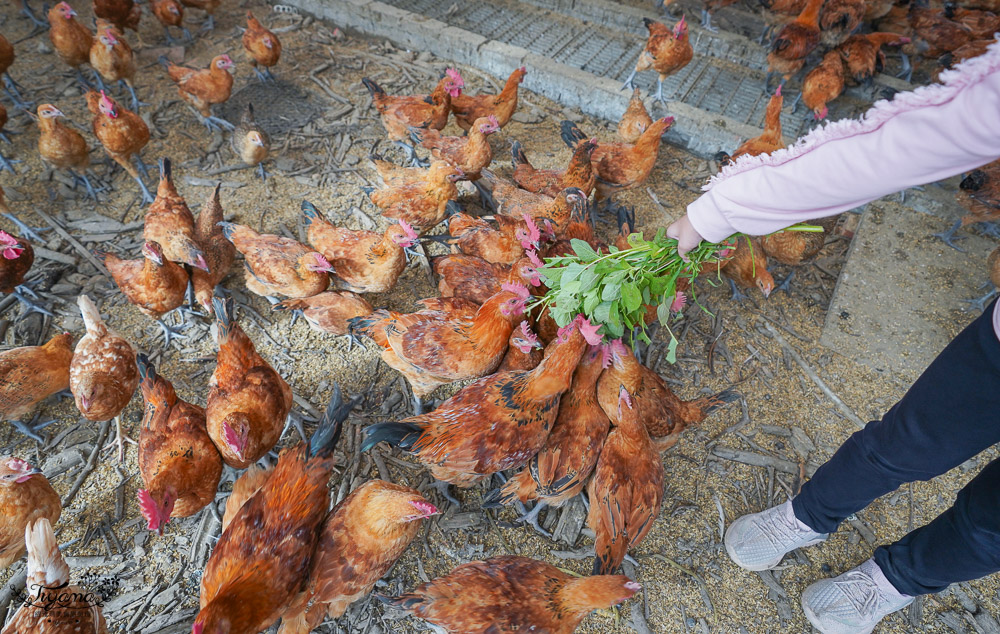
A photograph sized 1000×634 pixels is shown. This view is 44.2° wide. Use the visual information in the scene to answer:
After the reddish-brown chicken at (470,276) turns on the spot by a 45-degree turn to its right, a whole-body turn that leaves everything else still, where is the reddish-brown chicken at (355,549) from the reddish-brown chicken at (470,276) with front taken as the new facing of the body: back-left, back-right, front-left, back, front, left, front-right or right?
front-right

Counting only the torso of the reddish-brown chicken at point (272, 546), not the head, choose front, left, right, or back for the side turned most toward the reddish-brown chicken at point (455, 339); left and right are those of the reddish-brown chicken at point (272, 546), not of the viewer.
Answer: back

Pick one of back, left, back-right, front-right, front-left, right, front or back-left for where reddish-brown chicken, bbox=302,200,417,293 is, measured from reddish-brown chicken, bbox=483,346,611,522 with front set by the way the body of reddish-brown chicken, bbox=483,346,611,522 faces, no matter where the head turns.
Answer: left

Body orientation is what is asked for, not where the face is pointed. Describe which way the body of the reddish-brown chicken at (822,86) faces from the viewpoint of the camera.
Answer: toward the camera

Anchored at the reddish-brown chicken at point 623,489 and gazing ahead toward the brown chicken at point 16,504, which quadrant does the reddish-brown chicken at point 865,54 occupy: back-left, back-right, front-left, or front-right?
back-right

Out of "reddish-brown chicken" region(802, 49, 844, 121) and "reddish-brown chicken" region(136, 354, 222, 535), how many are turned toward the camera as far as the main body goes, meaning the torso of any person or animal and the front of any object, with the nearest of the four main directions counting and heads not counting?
2

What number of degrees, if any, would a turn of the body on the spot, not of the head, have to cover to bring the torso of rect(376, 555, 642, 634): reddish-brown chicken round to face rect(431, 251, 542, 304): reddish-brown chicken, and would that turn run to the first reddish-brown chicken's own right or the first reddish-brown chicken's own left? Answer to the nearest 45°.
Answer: approximately 90° to the first reddish-brown chicken's own left

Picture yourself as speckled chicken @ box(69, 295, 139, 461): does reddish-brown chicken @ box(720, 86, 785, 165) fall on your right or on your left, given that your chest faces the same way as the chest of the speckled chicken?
on your left

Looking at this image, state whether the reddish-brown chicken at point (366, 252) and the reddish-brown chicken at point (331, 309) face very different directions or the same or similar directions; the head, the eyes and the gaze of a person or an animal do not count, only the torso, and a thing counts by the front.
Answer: same or similar directions

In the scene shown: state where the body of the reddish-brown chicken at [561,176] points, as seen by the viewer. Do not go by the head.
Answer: to the viewer's right

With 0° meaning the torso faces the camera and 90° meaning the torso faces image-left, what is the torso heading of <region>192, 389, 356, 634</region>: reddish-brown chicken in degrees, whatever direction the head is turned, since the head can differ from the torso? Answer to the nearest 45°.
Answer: approximately 45°

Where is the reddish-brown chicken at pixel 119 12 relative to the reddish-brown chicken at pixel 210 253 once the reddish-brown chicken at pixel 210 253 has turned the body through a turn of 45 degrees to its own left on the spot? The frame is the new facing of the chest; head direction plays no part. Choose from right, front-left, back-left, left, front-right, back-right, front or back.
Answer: back-left
